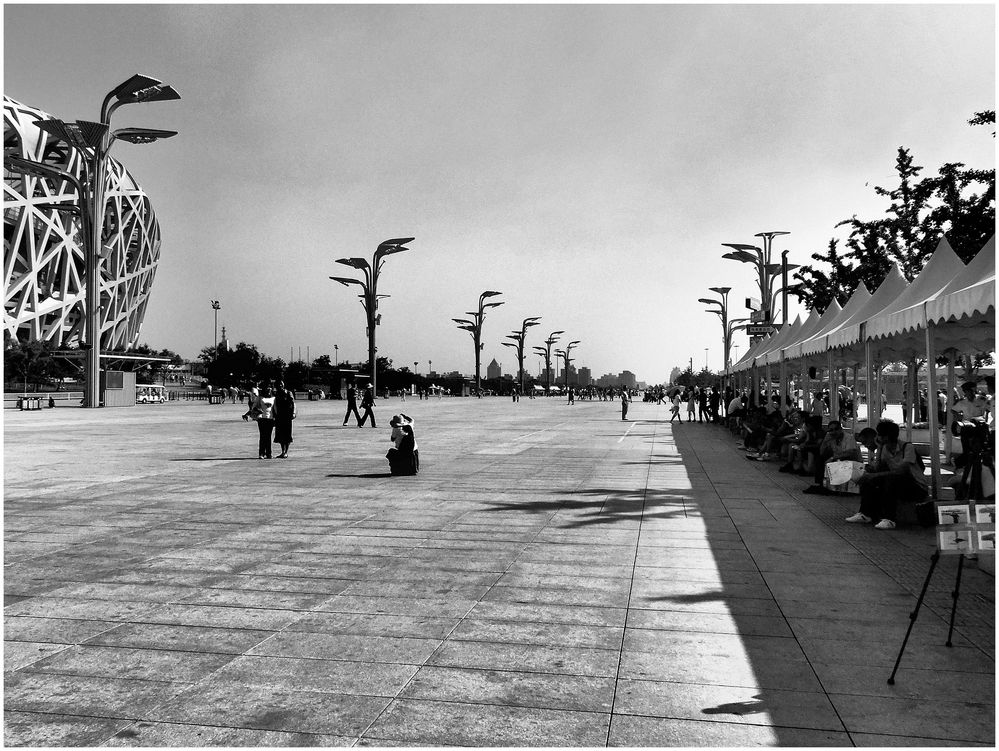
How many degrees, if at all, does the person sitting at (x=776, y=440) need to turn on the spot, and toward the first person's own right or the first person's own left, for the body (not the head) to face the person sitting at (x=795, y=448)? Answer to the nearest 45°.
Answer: approximately 90° to the first person's own left

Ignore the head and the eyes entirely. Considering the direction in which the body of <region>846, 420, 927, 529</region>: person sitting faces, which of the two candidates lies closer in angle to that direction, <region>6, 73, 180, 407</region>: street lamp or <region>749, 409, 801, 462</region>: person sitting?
the street lamp

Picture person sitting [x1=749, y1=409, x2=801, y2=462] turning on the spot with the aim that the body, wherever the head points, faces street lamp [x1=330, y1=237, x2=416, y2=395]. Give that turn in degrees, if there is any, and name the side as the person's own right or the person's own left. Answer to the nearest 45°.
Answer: approximately 45° to the person's own right

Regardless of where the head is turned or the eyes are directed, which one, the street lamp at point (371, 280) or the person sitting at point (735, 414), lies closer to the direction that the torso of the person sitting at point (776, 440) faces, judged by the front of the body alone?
the street lamp

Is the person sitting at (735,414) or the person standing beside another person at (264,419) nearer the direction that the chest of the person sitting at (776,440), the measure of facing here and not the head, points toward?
the person standing beside another person

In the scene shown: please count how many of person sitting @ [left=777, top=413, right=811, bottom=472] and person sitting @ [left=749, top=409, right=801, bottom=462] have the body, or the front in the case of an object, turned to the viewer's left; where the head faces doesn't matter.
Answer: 2

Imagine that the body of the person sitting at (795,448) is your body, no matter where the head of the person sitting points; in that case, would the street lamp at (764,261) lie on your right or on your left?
on your right

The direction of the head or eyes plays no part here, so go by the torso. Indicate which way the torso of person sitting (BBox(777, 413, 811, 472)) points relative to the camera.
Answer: to the viewer's left

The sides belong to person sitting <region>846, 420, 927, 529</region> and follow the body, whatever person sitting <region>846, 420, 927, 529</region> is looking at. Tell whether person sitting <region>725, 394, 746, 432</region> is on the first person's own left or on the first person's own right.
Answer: on the first person's own right

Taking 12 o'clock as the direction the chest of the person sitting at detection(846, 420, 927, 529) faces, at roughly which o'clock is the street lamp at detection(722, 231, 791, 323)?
The street lamp is roughly at 4 o'clock from the person sitting.

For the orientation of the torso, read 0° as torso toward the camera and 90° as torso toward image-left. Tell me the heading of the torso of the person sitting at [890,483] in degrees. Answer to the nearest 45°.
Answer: approximately 45°

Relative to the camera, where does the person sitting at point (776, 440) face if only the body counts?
to the viewer's left
